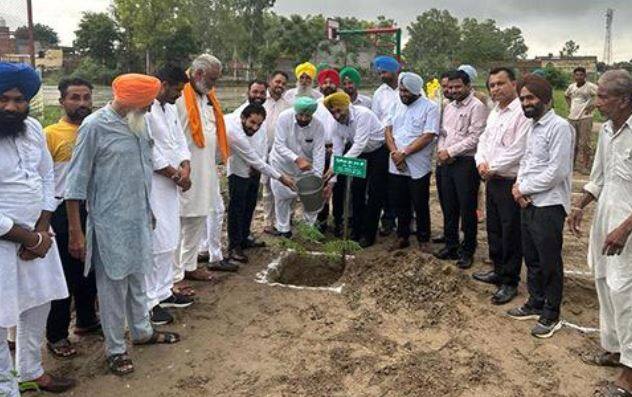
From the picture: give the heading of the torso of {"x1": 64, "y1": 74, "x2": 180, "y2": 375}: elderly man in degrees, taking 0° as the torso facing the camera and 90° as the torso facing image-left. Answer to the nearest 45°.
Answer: approximately 315°

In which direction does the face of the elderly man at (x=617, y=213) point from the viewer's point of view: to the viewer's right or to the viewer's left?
to the viewer's left

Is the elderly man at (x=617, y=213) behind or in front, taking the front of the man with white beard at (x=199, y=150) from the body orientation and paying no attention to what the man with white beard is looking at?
in front

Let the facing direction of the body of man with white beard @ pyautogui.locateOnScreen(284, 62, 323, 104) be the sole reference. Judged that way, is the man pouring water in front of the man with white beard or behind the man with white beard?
in front

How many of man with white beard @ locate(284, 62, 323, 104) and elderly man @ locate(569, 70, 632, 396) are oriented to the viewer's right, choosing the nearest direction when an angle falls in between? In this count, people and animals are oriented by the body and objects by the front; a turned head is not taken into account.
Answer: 0

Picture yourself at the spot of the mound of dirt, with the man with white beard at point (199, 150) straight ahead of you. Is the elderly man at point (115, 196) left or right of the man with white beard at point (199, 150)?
left

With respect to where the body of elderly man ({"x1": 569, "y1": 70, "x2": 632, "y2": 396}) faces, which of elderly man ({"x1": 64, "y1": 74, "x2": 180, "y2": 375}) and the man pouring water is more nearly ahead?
the elderly man

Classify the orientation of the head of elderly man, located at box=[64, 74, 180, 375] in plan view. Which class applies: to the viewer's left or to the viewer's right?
to the viewer's right

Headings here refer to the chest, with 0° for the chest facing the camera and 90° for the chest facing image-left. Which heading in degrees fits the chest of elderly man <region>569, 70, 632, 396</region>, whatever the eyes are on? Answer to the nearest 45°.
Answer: approximately 45°
